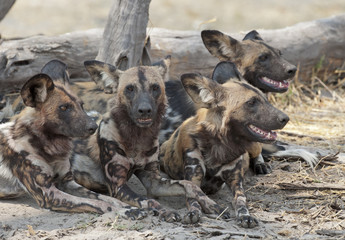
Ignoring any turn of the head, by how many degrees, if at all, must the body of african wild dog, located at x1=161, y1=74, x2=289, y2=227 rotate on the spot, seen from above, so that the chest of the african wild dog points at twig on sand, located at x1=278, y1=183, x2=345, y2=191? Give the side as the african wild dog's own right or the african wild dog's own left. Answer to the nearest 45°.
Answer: approximately 45° to the african wild dog's own left

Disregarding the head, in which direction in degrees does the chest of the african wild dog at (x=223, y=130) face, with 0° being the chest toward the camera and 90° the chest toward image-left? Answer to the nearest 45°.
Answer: approximately 315°

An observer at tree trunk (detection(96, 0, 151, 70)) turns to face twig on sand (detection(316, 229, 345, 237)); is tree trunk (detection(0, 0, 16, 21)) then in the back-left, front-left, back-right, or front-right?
back-right

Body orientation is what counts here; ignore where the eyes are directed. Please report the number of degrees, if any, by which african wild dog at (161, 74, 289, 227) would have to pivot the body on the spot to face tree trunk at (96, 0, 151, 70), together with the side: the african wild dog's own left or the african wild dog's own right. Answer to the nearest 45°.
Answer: approximately 180°

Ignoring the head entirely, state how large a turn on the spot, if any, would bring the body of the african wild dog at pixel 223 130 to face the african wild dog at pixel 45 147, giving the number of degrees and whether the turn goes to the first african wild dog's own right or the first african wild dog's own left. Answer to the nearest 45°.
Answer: approximately 135° to the first african wild dog's own right

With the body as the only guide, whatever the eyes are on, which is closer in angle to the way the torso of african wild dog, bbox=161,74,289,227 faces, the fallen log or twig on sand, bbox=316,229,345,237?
the twig on sand

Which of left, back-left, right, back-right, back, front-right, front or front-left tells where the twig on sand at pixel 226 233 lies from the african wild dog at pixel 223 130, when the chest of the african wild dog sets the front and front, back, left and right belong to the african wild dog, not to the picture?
front-right

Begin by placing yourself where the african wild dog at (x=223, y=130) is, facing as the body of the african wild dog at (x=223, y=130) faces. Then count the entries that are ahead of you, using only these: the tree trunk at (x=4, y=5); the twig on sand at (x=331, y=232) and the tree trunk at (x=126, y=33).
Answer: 1

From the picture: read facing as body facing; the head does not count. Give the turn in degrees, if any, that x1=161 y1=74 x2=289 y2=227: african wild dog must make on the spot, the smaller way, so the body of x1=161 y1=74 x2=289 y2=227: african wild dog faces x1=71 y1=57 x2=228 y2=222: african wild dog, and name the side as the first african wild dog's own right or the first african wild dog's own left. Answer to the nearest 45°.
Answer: approximately 135° to the first african wild dog's own right

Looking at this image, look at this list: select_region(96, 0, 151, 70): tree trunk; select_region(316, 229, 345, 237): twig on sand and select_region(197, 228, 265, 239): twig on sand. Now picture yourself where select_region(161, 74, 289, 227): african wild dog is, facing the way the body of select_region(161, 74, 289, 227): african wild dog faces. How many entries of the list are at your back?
1
